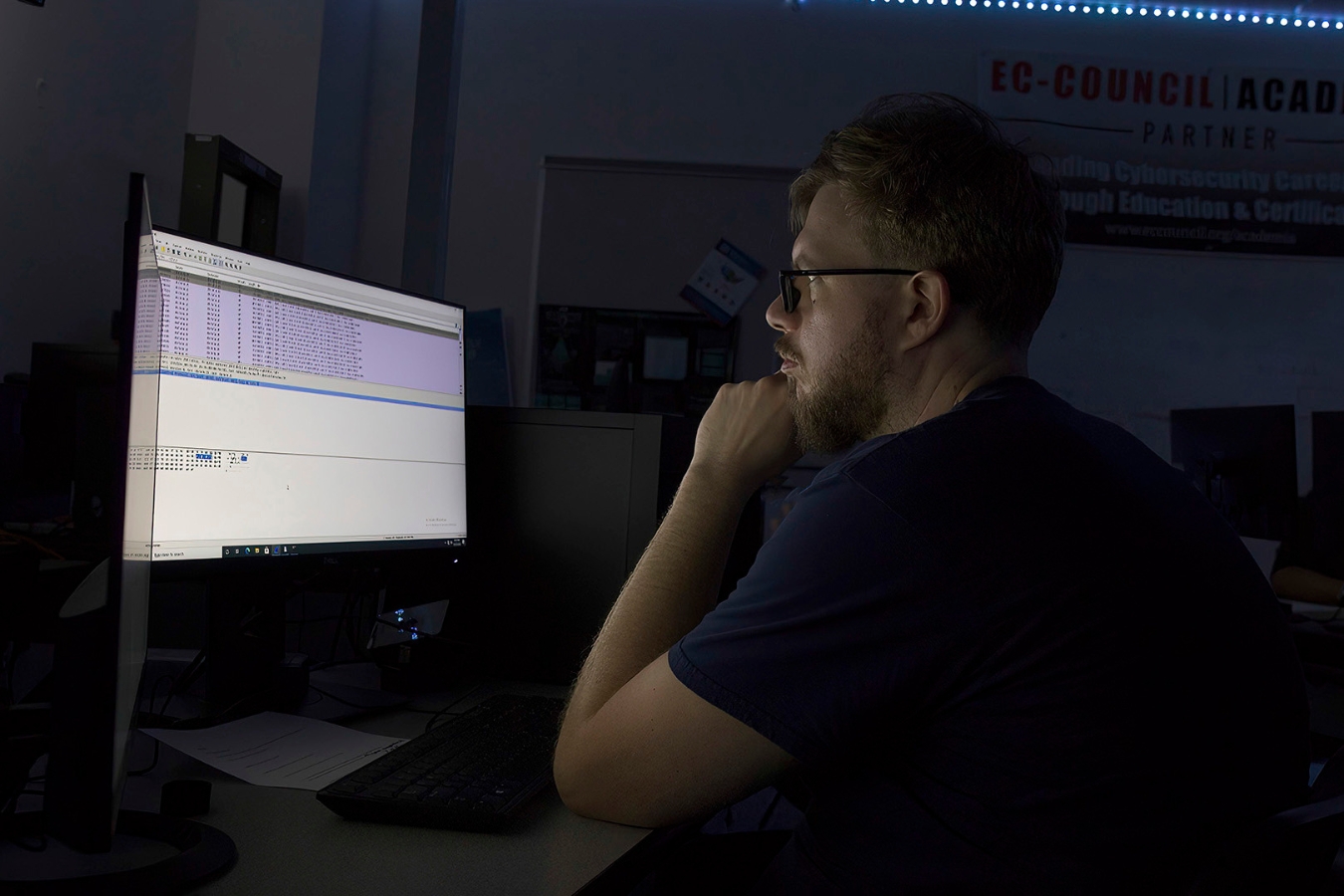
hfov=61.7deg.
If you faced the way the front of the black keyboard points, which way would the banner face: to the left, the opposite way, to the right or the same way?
to the right

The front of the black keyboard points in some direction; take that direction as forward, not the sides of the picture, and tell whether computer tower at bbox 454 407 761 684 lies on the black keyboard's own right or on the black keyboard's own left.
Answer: on the black keyboard's own left

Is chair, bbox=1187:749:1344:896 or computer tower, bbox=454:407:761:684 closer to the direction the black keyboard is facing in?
the chair

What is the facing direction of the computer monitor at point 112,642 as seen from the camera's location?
facing to the right of the viewer

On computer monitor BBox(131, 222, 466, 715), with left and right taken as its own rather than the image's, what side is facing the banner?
left

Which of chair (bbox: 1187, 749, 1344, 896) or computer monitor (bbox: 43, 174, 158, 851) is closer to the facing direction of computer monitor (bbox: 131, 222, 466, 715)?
the chair

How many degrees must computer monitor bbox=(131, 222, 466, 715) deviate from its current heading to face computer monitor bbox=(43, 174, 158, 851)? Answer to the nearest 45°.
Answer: approximately 45° to its right

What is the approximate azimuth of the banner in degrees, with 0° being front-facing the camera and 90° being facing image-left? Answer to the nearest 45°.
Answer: approximately 0°

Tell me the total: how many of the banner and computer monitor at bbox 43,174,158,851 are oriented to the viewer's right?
1
